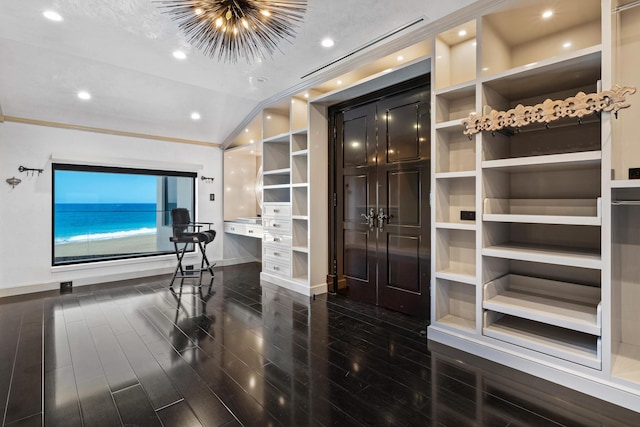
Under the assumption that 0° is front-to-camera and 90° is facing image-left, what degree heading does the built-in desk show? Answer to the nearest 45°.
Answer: approximately 45°

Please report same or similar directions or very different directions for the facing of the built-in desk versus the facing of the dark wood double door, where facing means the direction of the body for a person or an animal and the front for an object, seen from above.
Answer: same or similar directions

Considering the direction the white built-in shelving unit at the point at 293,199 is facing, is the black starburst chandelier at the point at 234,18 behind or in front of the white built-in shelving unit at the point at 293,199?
in front

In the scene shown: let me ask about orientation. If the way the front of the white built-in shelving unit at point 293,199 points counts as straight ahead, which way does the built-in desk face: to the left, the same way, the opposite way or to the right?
the same way

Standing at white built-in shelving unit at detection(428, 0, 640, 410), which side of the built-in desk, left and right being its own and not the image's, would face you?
left

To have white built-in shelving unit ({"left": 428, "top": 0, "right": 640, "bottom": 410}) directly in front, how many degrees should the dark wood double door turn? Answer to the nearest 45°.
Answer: approximately 90° to its left

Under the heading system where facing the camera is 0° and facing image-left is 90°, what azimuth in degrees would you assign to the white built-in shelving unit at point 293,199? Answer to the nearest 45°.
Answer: approximately 45°

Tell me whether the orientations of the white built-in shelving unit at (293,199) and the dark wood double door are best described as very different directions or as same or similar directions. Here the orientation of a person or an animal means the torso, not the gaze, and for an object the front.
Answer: same or similar directions

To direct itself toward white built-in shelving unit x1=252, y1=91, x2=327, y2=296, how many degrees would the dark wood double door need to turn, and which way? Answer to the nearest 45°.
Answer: approximately 90° to its right

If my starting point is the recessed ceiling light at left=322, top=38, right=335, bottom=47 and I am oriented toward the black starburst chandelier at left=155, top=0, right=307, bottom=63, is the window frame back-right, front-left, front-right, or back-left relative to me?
front-right

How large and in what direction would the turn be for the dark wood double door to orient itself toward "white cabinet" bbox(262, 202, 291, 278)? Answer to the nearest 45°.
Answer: approximately 90° to its right

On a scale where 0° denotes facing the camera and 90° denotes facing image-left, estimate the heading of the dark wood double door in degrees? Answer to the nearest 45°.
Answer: approximately 45°

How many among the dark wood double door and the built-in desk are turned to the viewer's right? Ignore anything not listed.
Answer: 0

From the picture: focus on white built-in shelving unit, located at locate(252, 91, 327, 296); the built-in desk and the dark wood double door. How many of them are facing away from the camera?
0

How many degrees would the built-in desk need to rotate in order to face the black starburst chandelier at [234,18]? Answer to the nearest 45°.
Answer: approximately 45° to its left

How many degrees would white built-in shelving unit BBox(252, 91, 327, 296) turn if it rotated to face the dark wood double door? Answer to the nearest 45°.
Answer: approximately 90° to its left

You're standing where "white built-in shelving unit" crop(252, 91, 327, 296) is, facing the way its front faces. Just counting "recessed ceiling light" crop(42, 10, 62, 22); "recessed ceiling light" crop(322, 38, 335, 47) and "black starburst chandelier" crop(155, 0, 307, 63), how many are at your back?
0
